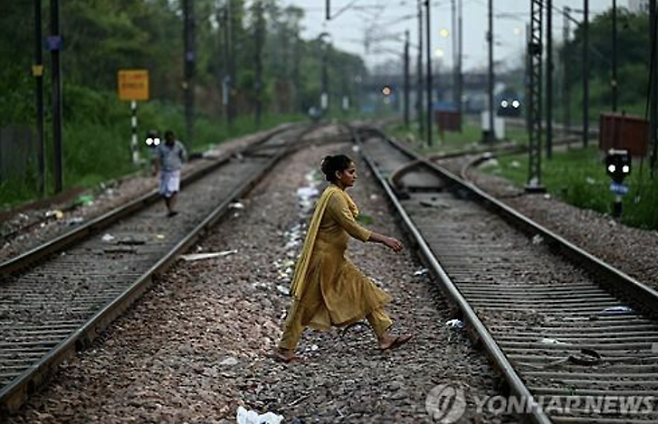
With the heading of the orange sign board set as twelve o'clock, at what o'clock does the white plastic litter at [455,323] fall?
The white plastic litter is roughly at 12 o'clock from the orange sign board.

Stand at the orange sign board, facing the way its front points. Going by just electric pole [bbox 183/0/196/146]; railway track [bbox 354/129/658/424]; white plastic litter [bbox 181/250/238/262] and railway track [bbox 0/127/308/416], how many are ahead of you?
3

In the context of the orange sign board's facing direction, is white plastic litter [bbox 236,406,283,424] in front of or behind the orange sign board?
in front

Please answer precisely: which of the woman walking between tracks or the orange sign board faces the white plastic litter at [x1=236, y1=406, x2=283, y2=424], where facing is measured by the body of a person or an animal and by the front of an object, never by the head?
the orange sign board

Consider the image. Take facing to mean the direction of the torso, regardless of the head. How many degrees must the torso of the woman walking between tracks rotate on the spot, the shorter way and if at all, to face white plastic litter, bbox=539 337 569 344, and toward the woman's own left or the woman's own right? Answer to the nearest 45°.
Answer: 0° — they already face it

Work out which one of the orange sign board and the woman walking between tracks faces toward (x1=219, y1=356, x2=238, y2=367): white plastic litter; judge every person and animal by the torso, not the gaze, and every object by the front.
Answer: the orange sign board

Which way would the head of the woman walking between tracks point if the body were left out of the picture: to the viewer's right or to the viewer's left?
to the viewer's right

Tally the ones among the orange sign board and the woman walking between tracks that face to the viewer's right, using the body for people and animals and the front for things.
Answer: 1

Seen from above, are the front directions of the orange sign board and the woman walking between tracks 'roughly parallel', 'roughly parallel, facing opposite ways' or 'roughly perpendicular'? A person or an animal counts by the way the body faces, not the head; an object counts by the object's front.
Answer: roughly perpendicular

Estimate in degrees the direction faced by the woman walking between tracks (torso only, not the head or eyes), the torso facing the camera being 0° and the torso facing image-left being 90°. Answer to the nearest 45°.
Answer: approximately 270°

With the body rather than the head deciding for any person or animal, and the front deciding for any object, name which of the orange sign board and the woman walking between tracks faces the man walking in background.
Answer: the orange sign board

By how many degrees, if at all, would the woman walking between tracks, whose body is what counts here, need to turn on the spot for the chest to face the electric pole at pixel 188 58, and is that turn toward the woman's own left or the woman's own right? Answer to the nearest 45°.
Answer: approximately 90° to the woman's own left
